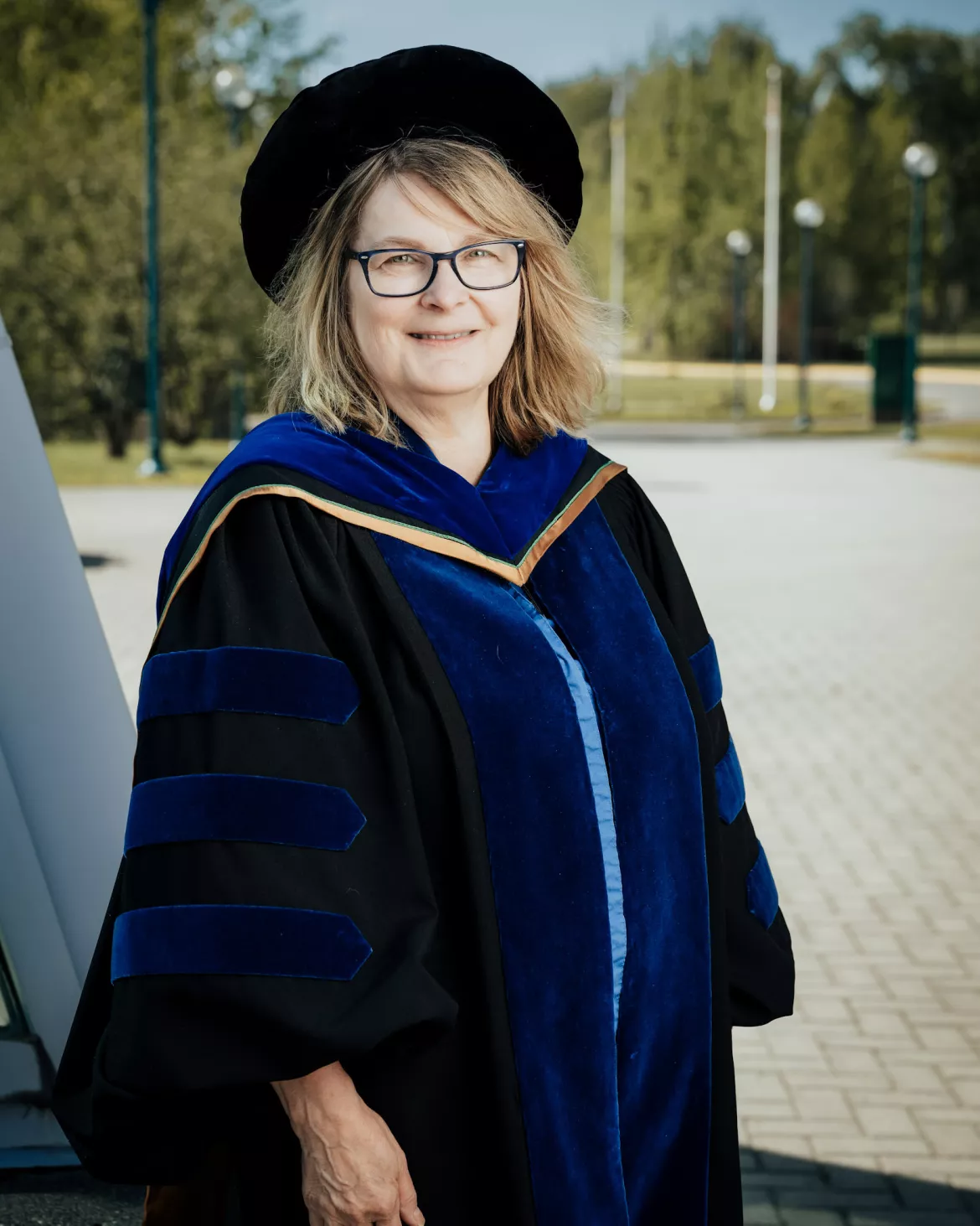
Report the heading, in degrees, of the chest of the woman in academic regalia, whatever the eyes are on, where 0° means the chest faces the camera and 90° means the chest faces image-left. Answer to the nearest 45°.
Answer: approximately 315°

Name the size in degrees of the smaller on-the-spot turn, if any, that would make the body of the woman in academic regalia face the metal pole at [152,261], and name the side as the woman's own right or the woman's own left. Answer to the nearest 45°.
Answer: approximately 135° to the woman's own left

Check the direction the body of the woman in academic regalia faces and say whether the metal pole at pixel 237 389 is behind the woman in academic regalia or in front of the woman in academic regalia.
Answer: behind

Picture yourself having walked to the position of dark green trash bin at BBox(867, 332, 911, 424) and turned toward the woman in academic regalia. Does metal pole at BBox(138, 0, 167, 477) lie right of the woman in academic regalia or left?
right

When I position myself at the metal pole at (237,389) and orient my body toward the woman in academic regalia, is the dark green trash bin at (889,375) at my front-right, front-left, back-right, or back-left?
back-left

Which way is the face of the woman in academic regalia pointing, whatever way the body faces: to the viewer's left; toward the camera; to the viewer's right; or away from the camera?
toward the camera

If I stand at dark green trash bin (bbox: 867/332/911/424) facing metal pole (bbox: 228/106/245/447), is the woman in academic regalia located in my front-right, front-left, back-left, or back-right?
front-left

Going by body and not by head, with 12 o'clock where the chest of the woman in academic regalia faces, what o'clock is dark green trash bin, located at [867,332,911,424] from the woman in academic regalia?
The dark green trash bin is roughly at 8 o'clock from the woman in academic regalia.
